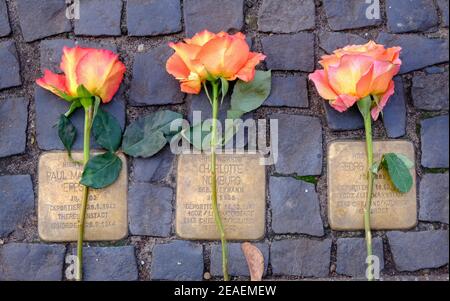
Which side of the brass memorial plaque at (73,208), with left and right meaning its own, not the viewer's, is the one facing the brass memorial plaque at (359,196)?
left

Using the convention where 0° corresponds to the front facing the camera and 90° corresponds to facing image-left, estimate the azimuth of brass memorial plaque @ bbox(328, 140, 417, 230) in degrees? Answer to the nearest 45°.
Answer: approximately 0°

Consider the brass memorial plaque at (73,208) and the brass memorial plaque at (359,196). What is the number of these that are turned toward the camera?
2

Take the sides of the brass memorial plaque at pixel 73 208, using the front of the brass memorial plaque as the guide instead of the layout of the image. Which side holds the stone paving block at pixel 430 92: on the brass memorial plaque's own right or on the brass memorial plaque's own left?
on the brass memorial plaque's own left
